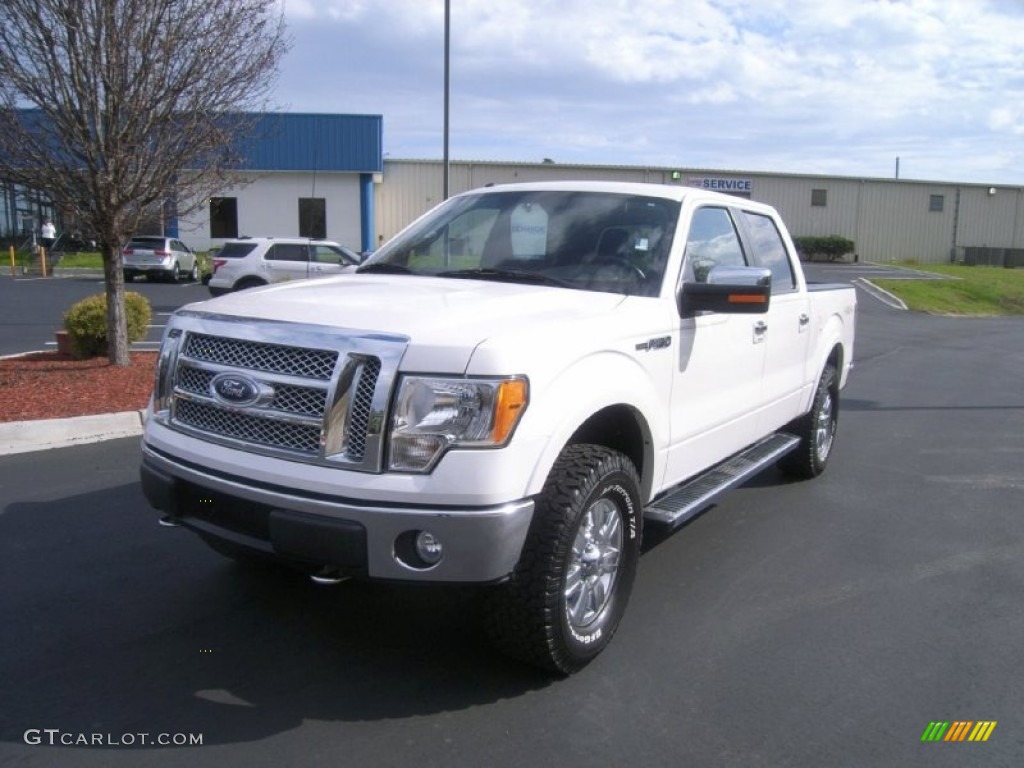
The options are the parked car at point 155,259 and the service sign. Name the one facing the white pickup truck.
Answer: the service sign

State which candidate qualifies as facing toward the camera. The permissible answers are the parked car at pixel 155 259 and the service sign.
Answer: the service sign

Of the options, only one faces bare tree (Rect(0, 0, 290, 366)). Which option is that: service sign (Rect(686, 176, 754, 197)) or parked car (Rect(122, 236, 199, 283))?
the service sign

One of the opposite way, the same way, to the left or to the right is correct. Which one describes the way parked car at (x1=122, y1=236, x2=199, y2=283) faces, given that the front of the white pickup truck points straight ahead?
the opposite way

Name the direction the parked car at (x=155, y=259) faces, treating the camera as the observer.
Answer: facing away from the viewer and to the right of the viewer

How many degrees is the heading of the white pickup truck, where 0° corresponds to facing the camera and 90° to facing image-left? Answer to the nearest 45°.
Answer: approximately 45°

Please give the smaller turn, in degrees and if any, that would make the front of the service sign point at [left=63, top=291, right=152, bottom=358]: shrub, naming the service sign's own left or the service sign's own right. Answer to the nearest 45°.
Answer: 0° — it already faces it

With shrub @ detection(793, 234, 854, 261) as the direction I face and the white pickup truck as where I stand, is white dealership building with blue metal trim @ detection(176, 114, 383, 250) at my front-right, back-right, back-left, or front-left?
front-left

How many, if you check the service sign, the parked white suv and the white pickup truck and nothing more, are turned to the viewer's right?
1

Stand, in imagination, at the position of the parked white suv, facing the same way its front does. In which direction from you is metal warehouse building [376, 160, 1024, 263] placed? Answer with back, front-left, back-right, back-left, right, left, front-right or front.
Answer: front-left

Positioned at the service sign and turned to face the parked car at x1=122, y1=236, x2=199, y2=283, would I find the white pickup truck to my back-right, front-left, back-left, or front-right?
front-left

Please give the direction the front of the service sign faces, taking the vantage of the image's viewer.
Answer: facing the viewer

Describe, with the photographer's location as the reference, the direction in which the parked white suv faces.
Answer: facing to the right of the viewer

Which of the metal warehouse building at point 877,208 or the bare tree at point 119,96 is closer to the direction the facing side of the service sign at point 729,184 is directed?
the bare tree

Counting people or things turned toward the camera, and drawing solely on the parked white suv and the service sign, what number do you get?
1

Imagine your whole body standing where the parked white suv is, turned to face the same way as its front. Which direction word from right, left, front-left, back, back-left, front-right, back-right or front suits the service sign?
front-left
